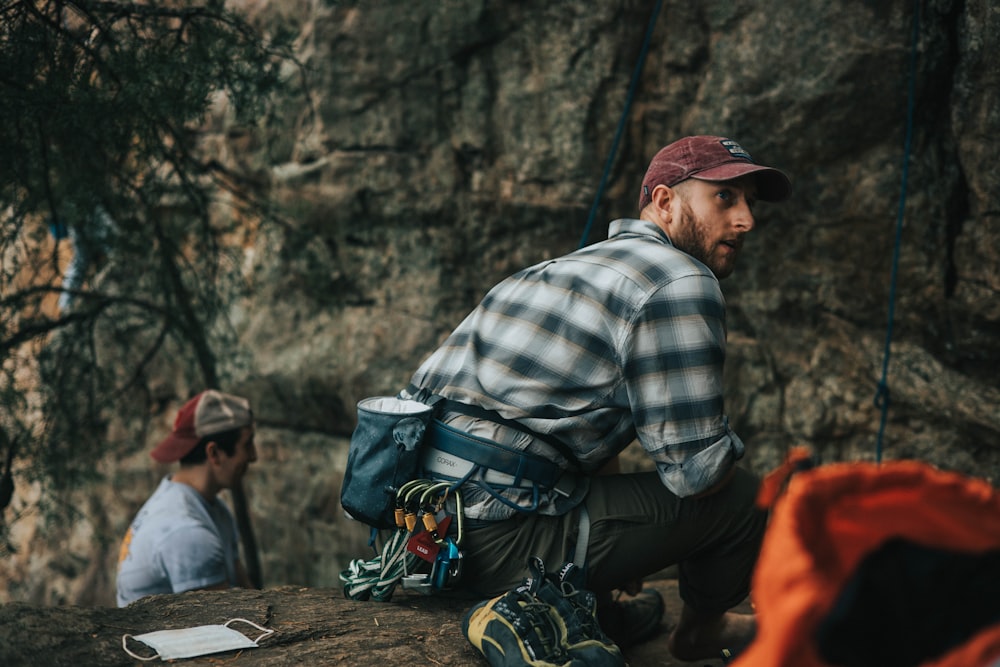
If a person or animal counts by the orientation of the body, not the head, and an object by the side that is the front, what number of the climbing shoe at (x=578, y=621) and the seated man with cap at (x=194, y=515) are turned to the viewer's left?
0

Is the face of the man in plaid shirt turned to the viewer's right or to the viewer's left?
to the viewer's right

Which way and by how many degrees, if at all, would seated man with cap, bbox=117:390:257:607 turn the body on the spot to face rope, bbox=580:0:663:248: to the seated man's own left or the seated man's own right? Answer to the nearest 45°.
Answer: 0° — they already face it

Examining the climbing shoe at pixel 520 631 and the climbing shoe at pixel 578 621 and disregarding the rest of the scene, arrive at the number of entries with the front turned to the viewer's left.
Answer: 0

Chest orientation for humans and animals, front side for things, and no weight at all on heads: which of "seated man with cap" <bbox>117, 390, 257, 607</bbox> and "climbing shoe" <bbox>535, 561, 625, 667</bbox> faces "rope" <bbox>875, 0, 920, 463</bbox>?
the seated man with cap

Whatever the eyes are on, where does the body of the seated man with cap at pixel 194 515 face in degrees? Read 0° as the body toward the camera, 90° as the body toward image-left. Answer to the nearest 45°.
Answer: approximately 270°

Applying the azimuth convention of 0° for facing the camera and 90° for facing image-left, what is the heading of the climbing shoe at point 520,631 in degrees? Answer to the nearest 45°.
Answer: approximately 315°

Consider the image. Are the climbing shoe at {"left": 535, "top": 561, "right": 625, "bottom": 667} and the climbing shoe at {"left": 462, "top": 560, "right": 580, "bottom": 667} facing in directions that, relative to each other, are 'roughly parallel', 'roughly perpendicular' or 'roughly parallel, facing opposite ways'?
roughly parallel

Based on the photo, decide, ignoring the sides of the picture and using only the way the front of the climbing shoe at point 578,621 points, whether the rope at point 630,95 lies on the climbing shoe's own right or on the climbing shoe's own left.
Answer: on the climbing shoe's own left

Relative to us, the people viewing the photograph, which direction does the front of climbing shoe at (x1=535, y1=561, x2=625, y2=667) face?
facing the viewer and to the right of the viewer

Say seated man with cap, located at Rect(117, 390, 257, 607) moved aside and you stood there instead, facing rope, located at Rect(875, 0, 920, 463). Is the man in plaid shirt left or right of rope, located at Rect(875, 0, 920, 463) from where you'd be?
right

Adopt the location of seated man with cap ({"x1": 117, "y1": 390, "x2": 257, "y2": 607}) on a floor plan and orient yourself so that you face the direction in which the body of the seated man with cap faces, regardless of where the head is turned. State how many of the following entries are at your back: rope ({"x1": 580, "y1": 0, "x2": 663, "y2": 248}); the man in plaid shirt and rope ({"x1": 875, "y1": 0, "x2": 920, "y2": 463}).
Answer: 0

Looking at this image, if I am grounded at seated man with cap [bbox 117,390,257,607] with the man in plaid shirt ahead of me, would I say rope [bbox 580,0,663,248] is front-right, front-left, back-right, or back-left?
front-left

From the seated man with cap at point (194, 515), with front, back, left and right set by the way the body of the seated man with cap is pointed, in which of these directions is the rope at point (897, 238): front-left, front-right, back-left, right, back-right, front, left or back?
front

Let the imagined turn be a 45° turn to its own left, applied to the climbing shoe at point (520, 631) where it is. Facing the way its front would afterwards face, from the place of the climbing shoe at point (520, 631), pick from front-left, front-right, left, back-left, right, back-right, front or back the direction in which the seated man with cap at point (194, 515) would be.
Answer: back-left

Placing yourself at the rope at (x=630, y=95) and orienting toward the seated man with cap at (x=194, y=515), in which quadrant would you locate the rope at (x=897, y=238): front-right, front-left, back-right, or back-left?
back-left
